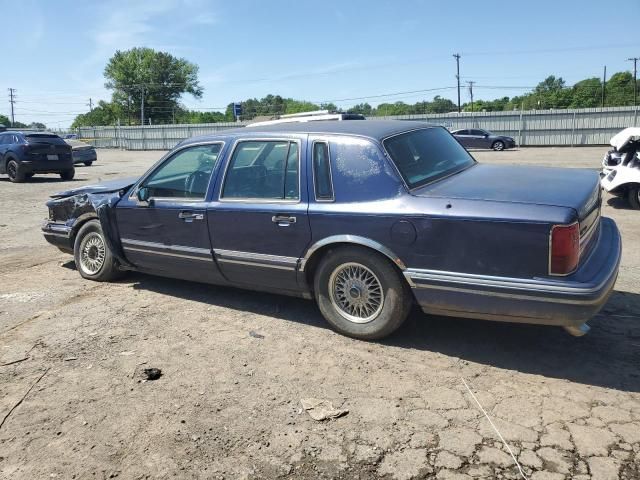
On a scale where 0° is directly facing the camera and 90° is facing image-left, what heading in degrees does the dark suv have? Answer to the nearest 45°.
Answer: approximately 135°

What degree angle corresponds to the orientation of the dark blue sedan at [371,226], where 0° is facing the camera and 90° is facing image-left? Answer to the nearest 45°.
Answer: approximately 135°

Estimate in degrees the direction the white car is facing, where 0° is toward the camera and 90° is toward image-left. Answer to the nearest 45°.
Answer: approximately 45°

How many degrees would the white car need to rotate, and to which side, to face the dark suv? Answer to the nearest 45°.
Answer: approximately 45° to its right
